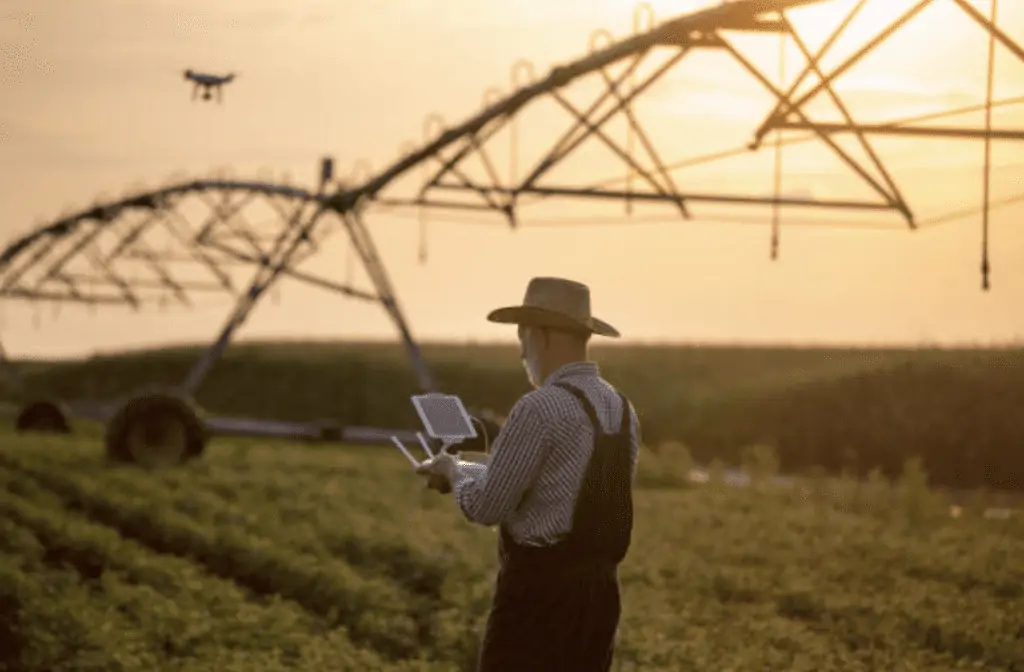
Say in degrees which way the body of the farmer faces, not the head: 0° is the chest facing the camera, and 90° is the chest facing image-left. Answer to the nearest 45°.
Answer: approximately 135°

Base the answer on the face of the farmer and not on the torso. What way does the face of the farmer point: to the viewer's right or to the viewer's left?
to the viewer's left

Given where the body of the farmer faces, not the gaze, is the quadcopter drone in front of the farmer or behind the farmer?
in front
